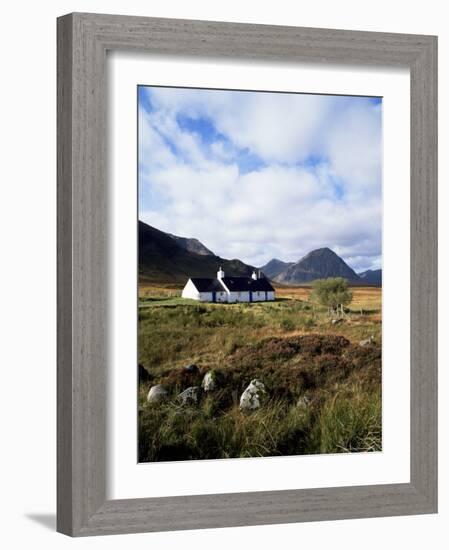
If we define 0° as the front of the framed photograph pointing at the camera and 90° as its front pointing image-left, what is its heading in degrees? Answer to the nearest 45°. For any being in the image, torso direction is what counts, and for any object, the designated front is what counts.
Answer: approximately 315°
